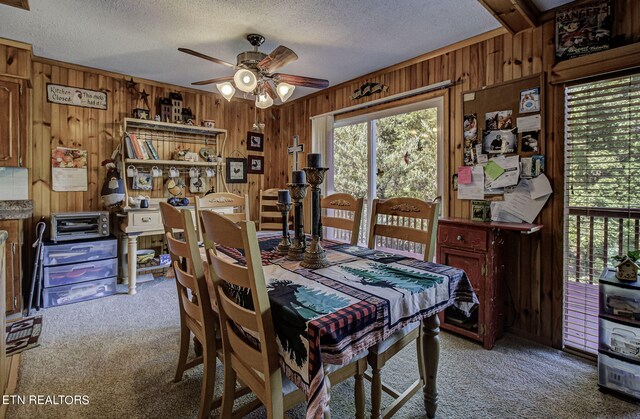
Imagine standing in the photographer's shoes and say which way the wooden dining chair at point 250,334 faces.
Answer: facing away from the viewer and to the right of the viewer

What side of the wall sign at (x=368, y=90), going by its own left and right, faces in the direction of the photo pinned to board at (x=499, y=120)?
left

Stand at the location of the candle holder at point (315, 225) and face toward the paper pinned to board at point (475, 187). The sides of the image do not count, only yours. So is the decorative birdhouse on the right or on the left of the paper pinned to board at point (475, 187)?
right

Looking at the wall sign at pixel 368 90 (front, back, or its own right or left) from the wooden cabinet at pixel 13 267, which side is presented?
front

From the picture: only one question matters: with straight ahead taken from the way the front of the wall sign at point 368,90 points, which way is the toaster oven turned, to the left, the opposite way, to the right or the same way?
to the left

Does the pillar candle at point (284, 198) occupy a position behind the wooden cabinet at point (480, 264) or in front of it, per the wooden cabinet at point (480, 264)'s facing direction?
in front

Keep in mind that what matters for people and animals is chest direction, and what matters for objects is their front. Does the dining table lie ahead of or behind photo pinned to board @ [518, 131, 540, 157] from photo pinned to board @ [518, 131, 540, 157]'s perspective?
ahead
